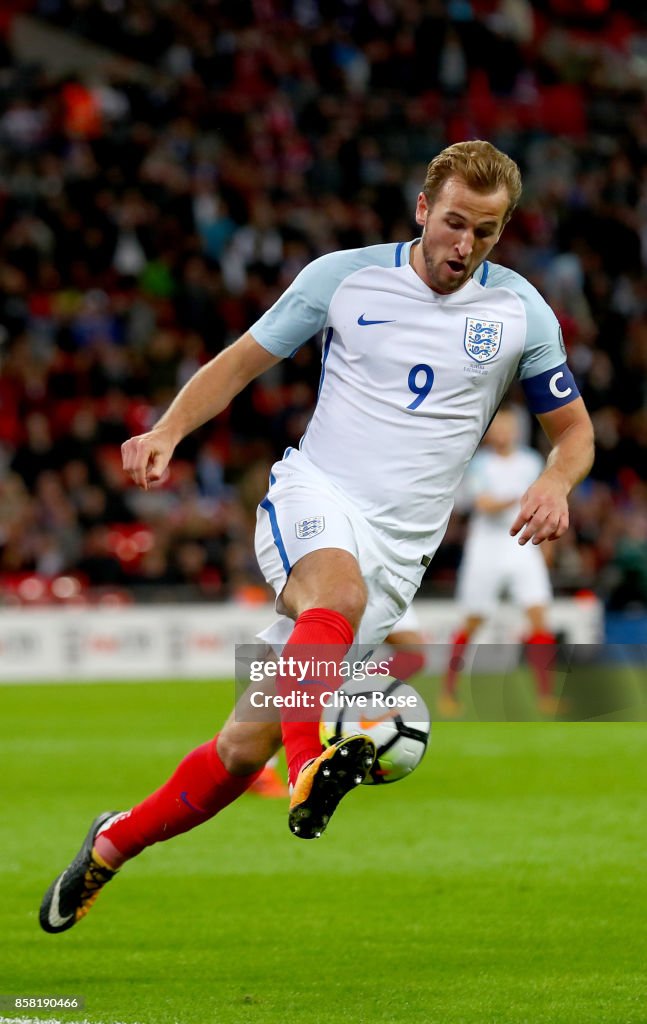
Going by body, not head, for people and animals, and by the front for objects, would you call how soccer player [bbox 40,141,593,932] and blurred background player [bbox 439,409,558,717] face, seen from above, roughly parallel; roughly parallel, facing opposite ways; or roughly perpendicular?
roughly parallel

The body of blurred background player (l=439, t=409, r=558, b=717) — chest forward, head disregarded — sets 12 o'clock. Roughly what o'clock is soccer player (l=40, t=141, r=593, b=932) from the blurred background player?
The soccer player is roughly at 12 o'clock from the blurred background player.

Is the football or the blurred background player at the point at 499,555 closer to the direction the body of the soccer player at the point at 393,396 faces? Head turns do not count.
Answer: the football

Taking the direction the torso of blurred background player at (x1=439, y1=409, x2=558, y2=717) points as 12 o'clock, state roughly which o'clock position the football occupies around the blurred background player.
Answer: The football is roughly at 12 o'clock from the blurred background player.

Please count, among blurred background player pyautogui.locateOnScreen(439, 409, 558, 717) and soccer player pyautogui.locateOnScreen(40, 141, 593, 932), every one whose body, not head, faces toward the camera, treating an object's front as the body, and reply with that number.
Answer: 2

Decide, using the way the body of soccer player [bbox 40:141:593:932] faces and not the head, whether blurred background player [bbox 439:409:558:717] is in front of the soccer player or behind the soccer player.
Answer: behind

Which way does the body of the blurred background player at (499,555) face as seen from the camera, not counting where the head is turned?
toward the camera

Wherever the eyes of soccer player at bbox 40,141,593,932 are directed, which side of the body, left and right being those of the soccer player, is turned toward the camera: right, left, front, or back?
front

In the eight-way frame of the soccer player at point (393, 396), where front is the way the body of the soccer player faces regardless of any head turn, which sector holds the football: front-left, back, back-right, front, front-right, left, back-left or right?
front
